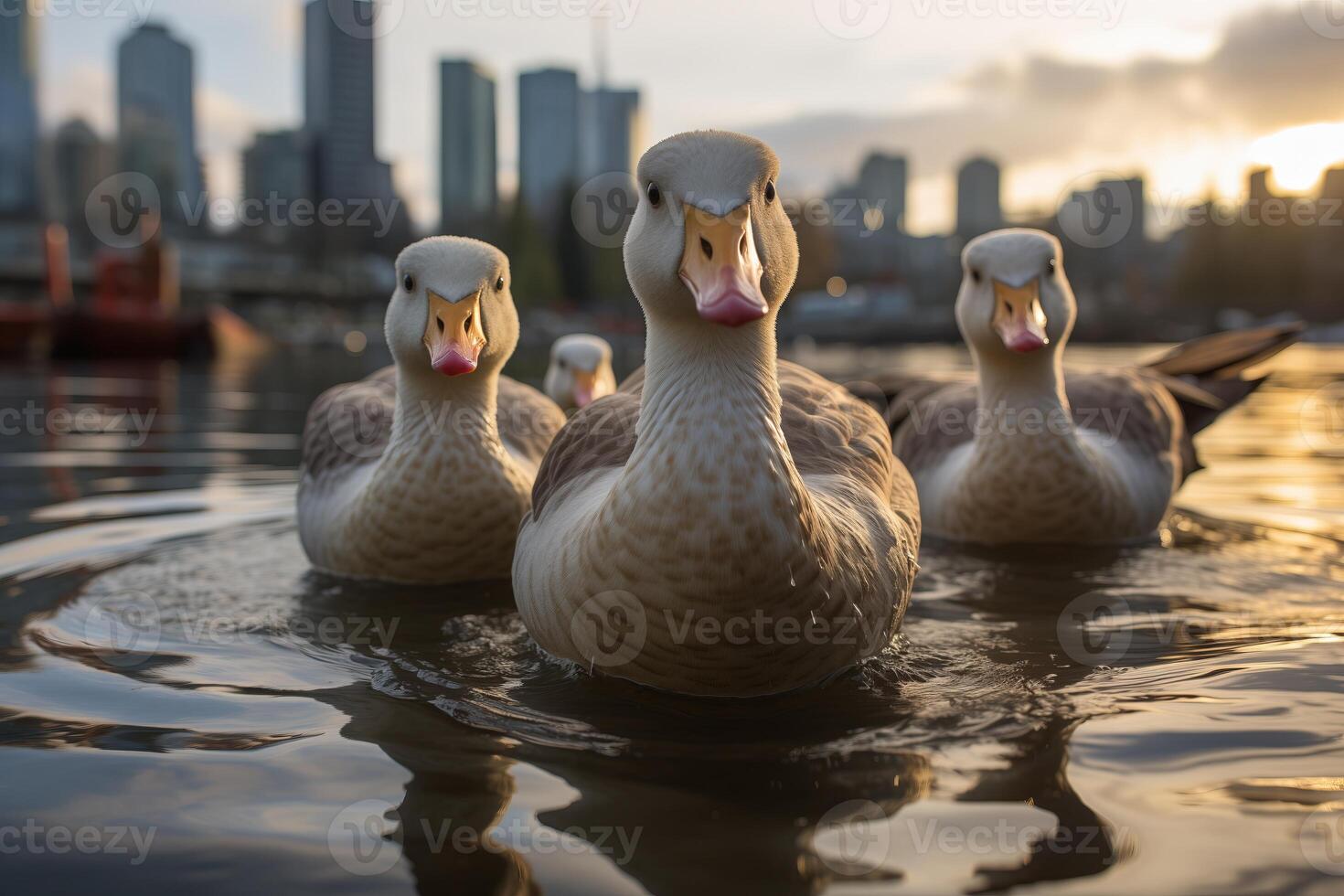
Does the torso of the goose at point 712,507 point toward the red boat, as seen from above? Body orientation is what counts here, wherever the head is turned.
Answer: no

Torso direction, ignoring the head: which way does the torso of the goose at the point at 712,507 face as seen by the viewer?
toward the camera
